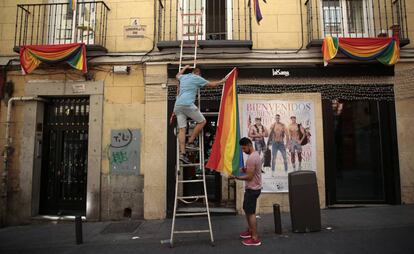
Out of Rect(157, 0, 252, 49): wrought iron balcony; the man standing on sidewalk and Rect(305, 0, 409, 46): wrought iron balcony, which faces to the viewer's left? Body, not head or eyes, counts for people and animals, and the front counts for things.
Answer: the man standing on sidewalk

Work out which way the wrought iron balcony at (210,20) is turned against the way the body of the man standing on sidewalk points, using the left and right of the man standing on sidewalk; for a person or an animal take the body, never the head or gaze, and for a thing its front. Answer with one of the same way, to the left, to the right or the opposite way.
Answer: to the left

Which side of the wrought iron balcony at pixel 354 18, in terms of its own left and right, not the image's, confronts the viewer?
front

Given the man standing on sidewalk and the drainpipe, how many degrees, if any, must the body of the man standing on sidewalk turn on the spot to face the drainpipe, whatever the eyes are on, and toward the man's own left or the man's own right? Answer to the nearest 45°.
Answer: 0° — they already face it

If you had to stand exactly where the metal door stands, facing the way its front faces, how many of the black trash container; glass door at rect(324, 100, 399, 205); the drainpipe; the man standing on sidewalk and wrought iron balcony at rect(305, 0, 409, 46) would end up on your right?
1

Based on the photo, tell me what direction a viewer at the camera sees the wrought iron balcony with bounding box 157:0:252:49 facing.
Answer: facing the viewer

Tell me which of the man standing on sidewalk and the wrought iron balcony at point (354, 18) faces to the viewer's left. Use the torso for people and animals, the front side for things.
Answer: the man standing on sidewalk

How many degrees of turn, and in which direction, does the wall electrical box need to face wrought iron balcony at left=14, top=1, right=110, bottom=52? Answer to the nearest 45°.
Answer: approximately 135° to its right

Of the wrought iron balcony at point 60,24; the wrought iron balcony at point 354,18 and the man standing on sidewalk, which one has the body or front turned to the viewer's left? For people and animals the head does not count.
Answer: the man standing on sidewalk

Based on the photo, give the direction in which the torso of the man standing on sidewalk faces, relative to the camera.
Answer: to the viewer's left
